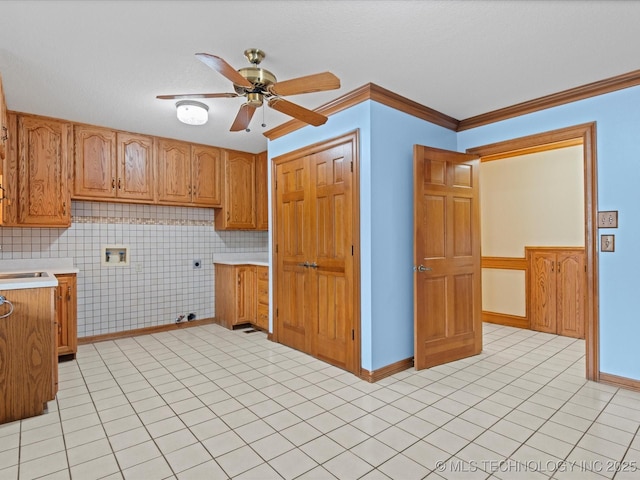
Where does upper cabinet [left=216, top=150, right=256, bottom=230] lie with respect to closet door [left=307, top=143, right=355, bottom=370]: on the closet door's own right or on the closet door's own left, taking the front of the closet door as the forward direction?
on the closet door's own right

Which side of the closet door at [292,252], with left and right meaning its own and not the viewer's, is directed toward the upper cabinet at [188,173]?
right

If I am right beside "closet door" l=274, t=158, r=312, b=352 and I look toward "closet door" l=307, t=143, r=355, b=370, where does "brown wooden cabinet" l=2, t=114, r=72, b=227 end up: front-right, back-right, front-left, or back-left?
back-right

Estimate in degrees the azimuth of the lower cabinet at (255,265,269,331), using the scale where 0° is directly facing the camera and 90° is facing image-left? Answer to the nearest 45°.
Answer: approximately 45°
